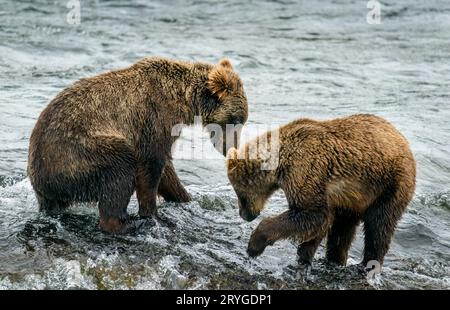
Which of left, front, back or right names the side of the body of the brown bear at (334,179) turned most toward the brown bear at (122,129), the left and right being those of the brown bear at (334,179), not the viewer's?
front

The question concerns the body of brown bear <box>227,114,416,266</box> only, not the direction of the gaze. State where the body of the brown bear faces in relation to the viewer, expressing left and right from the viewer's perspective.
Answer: facing to the left of the viewer
